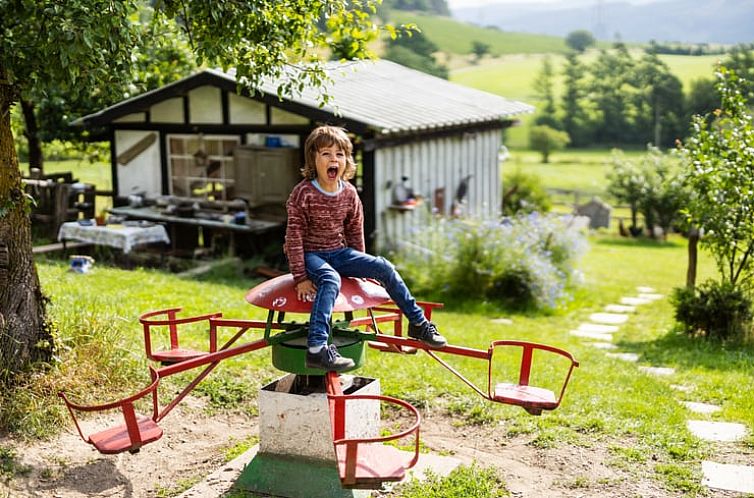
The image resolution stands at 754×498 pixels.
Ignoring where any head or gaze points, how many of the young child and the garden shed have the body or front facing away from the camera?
0

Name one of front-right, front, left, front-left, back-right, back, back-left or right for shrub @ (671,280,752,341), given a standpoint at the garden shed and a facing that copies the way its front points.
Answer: left

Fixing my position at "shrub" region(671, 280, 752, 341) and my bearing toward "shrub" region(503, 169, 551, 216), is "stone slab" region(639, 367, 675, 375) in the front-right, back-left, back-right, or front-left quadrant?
back-left

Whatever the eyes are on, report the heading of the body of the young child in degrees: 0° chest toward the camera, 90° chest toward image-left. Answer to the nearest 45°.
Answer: approximately 315°

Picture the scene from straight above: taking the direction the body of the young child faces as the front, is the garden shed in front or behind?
behind

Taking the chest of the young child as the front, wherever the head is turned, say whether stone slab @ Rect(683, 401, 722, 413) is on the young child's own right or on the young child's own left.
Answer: on the young child's own left

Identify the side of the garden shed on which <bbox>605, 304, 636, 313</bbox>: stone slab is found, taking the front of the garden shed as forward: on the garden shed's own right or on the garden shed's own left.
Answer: on the garden shed's own left

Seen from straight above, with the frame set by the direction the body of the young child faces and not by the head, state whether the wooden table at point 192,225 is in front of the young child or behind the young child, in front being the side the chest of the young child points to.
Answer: behind

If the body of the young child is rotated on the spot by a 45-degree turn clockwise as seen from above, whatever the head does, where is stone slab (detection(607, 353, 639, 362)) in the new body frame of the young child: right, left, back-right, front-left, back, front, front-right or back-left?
back-left

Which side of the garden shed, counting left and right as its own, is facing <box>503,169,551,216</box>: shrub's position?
back

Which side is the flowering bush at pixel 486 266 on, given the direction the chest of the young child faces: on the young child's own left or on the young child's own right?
on the young child's own left

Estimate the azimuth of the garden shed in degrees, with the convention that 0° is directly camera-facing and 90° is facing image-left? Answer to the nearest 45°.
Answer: approximately 45°

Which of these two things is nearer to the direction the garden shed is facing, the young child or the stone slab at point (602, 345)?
the young child

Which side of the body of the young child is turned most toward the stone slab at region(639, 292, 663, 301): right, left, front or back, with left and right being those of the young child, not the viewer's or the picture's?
left

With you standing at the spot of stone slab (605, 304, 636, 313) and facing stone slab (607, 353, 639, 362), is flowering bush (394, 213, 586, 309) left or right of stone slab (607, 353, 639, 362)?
right

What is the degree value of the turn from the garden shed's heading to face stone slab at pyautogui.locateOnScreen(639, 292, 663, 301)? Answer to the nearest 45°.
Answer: approximately 135° to its left
